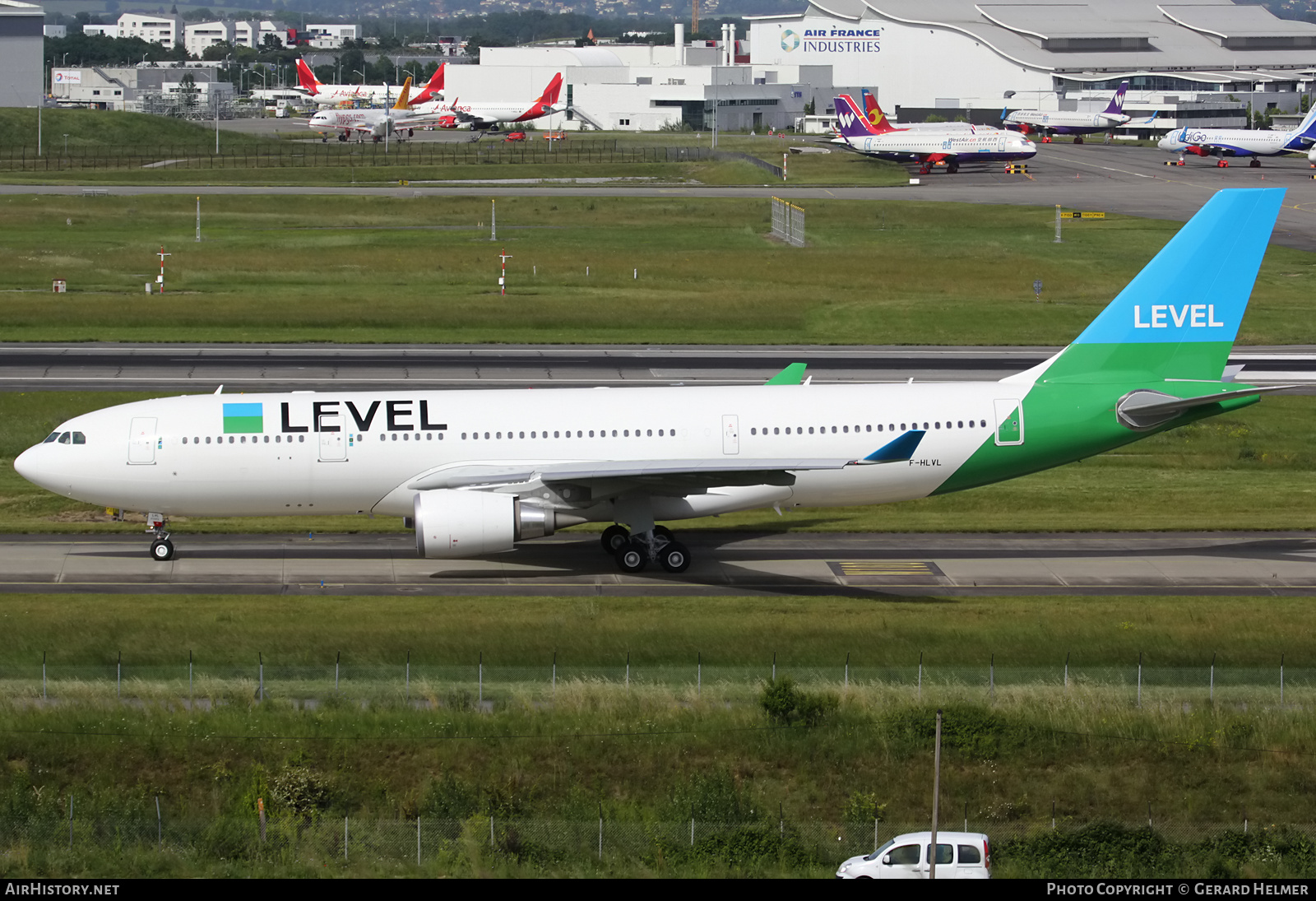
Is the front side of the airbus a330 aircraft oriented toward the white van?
no

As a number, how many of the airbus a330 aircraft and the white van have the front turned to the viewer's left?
2

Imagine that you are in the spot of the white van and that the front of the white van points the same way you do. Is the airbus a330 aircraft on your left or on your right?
on your right

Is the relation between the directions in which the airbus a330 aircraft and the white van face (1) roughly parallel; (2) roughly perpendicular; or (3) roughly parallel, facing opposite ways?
roughly parallel

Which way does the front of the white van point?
to the viewer's left

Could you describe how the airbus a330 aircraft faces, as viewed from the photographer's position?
facing to the left of the viewer

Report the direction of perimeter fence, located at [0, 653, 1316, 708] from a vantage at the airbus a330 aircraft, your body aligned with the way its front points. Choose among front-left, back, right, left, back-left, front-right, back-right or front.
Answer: left

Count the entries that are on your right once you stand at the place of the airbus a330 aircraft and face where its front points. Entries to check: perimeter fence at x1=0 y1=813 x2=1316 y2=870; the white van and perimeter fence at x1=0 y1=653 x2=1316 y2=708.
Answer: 0

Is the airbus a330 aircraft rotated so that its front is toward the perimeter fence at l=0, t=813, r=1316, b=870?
no

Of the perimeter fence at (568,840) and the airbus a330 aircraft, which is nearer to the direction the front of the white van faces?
the perimeter fence
